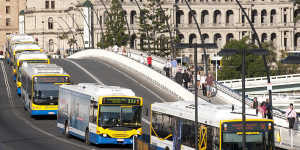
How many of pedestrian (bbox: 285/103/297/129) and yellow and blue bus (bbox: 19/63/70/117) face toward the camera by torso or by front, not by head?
2

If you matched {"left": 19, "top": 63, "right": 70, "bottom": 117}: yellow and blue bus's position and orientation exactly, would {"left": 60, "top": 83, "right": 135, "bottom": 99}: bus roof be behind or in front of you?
in front

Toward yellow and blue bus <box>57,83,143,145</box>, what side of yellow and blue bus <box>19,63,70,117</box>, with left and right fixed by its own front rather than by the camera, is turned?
front

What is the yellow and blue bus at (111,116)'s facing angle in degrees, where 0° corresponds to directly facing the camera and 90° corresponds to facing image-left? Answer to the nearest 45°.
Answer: approximately 315°

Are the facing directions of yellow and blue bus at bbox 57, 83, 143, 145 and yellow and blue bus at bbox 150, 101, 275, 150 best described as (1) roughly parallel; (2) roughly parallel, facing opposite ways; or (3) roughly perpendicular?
roughly parallel

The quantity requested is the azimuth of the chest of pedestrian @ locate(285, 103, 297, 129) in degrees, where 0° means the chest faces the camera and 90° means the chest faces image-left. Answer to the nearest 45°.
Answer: approximately 0°

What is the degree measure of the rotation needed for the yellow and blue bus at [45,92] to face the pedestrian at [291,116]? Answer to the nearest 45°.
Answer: approximately 45° to its left

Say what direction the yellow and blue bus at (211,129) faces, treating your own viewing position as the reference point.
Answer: facing the viewer and to the right of the viewer

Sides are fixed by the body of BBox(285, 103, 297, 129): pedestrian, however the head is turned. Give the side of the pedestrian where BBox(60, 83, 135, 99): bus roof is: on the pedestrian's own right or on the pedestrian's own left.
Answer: on the pedestrian's own right

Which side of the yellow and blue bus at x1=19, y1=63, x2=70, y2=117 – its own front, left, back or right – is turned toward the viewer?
front

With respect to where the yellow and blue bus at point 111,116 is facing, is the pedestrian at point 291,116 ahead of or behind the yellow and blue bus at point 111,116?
ahead
